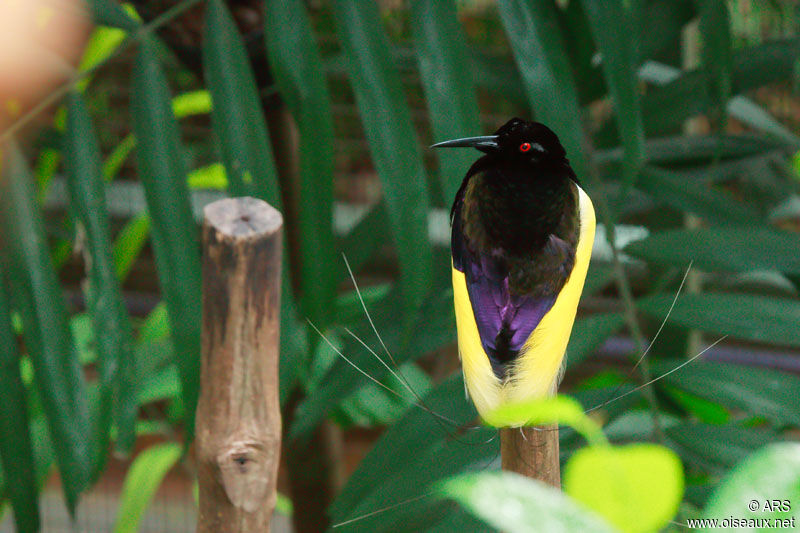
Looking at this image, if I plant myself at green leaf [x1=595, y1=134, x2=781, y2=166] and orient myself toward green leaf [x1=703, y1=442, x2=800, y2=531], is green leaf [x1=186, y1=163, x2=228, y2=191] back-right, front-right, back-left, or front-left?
back-right

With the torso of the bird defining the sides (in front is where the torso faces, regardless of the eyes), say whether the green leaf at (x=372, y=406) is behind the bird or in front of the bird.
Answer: in front

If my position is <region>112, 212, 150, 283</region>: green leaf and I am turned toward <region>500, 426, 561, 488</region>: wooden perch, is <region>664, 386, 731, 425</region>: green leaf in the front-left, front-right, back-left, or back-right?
front-left

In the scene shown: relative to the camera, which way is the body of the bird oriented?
away from the camera
